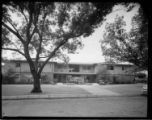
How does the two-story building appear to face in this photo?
toward the camera
